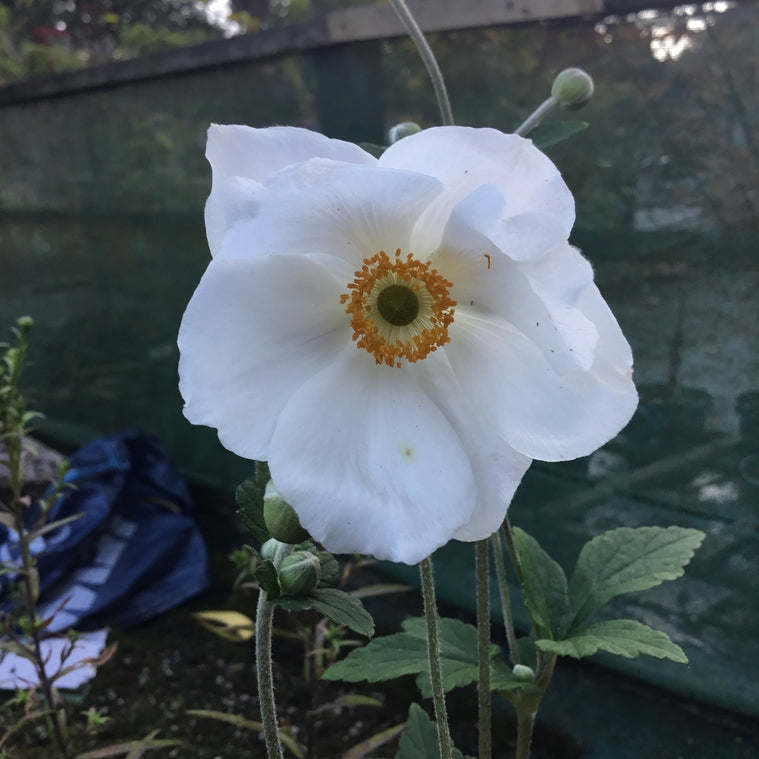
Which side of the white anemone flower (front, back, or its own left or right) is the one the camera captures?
front

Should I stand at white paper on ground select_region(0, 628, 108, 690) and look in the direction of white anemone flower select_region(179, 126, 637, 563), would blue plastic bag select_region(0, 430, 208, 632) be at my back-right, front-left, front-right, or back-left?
back-left

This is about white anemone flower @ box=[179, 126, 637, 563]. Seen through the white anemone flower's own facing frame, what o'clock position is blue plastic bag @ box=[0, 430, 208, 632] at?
The blue plastic bag is roughly at 5 o'clock from the white anemone flower.

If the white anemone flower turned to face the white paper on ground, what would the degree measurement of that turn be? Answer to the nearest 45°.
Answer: approximately 135° to its right
